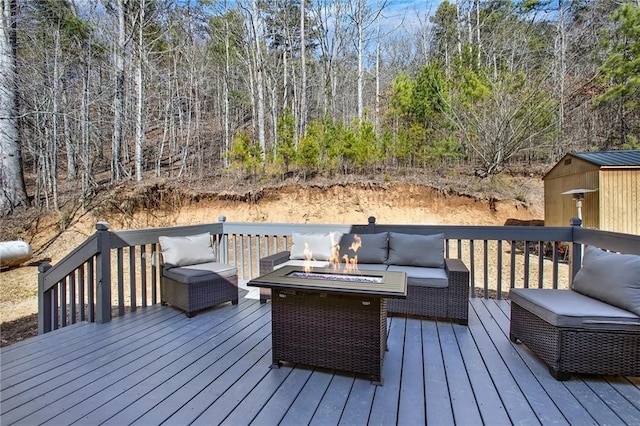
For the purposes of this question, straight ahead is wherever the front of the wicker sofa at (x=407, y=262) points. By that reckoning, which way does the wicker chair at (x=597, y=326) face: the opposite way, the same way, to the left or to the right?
to the right

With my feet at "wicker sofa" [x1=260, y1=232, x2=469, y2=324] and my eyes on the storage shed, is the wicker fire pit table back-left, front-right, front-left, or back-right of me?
back-right

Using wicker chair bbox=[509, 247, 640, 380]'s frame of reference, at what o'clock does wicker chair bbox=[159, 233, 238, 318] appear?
wicker chair bbox=[159, 233, 238, 318] is roughly at 1 o'clock from wicker chair bbox=[509, 247, 640, 380].

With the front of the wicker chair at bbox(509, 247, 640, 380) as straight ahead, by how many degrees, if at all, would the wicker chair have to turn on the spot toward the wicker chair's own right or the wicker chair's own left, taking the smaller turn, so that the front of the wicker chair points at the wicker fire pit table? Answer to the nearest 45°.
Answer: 0° — it already faces it

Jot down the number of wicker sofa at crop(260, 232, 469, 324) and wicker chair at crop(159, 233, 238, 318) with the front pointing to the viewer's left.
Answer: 0

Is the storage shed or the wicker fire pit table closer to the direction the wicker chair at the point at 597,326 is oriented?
the wicker fire pit table

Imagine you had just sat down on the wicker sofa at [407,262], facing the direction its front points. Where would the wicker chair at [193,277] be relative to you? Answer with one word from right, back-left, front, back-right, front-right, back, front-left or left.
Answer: right

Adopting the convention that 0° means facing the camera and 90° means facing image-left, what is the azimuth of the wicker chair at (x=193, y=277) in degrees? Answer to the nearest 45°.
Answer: approximately 315°

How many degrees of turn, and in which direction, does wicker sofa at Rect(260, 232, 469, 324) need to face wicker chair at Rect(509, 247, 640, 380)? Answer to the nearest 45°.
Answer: approximately 45° to its left

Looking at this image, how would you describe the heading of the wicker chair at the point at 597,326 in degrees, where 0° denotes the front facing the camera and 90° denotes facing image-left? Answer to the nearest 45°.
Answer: approximately 45°

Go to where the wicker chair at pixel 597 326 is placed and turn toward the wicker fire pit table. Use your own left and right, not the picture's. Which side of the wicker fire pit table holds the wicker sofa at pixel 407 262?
right

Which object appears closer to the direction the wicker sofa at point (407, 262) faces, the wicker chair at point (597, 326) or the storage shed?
the wicker chair

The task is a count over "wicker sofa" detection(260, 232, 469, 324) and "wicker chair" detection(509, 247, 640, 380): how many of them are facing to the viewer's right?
0

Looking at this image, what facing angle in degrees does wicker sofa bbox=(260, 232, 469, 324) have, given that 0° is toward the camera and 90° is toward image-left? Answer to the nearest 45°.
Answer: approximately 0°

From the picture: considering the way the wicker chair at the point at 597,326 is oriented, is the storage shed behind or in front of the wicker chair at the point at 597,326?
behind
